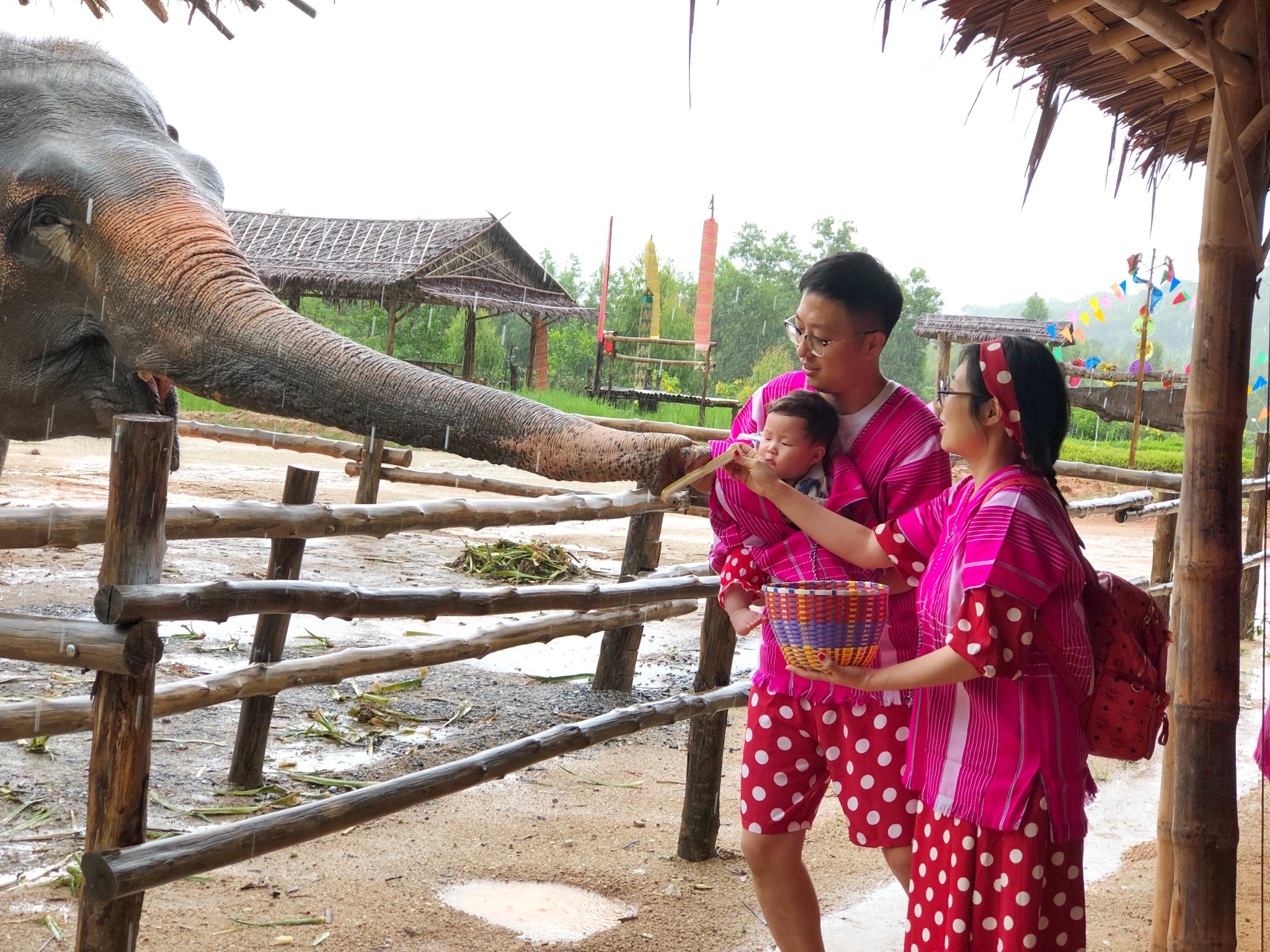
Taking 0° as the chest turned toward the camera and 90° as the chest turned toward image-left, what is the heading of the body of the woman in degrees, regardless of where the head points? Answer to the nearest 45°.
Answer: approximately 90°

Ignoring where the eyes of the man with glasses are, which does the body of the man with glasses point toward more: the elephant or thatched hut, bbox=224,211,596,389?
the elephant

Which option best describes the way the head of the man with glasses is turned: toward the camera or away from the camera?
toward the camera

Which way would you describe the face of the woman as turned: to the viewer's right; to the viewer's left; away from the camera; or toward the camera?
to the viewer's left

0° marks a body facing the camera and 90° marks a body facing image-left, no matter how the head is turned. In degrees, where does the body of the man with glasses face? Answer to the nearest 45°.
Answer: approximately 45°

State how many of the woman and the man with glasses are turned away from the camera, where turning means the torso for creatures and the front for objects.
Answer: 0

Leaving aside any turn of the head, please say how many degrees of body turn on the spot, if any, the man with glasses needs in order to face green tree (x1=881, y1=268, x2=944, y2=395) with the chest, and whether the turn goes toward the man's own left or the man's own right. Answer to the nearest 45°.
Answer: approximately 135° to the man's own right

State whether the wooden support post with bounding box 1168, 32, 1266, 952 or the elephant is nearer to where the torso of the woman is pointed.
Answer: the elephant

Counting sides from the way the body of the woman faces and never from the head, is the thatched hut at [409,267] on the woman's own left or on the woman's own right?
on the woman's own right

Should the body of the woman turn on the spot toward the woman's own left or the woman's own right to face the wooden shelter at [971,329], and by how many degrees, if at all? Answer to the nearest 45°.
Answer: approximately 90° to the woman's own right

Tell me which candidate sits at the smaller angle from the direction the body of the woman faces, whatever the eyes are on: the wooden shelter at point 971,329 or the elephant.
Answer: the elephant

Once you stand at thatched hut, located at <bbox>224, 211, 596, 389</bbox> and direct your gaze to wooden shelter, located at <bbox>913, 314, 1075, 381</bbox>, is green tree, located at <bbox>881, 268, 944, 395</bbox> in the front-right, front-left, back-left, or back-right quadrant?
front-left
